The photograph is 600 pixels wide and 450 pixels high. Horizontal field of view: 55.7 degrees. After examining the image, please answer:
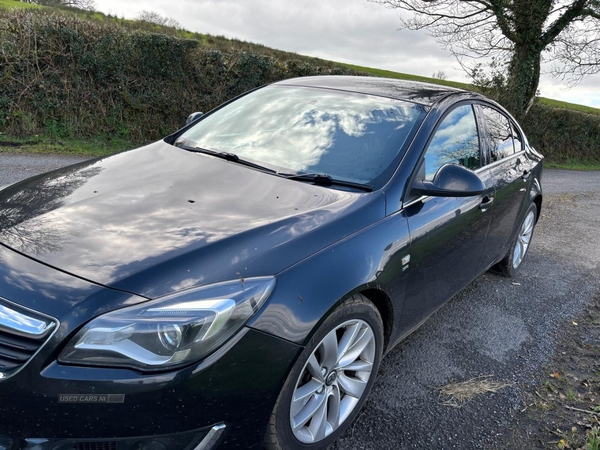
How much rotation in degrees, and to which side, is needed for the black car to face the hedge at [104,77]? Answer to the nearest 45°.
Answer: approximately 135° to its right

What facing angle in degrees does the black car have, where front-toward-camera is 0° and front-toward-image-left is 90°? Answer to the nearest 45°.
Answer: approximately 45°
